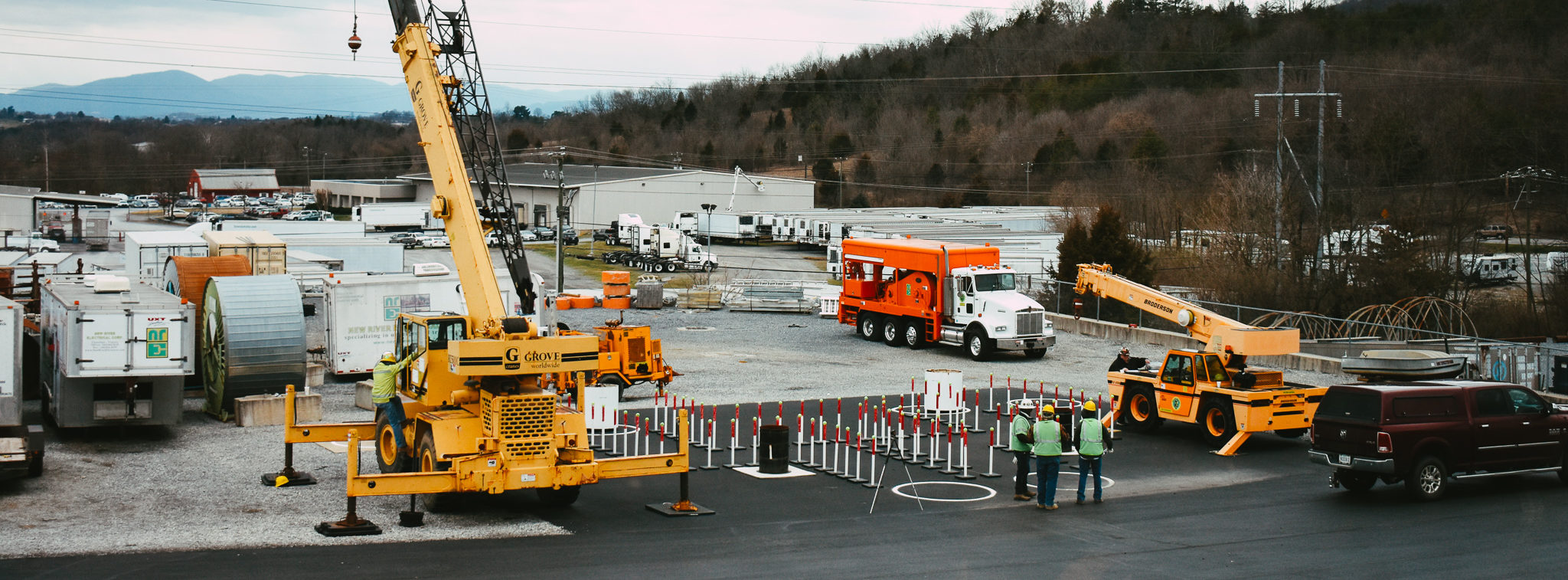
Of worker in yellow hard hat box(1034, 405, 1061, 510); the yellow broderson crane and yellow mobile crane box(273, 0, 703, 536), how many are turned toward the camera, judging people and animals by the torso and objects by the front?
0

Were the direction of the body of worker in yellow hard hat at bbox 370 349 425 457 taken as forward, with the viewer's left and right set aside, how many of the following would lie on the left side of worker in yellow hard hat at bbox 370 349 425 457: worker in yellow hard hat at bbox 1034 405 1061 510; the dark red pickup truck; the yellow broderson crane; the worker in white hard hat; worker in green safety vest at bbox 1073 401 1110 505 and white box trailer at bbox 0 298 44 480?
1

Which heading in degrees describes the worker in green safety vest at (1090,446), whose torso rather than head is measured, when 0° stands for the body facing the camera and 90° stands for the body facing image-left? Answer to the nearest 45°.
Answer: approximately 180°

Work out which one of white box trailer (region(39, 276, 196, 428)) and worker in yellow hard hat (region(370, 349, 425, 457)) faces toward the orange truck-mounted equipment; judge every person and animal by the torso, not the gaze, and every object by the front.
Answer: the worker in yellow hard hat

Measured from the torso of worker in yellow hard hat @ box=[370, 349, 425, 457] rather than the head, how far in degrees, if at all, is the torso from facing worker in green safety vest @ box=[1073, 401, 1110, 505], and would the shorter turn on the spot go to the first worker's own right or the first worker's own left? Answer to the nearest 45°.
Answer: approximately 45° to the first worker's own right

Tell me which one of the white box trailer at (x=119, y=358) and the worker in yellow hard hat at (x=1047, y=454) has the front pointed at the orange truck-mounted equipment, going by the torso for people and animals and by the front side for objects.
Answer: the worker in yellow hard hat

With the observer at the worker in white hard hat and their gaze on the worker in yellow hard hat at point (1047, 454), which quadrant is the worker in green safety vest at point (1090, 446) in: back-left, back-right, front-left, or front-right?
front-left

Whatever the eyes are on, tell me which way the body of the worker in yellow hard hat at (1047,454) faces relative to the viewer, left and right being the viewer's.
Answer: facing away from the viewer

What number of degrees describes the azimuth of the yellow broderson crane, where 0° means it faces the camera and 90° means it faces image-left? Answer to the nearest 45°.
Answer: approximately 135°

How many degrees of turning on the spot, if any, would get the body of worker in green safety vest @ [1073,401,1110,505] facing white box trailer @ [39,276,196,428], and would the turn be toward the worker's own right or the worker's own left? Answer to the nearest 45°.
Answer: approximately 90° to the worker's own left

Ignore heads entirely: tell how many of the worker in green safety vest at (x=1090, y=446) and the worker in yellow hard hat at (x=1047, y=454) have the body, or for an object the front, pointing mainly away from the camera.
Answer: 2

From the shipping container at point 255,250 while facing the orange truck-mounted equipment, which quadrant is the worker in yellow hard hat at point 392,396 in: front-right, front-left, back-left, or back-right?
front-right

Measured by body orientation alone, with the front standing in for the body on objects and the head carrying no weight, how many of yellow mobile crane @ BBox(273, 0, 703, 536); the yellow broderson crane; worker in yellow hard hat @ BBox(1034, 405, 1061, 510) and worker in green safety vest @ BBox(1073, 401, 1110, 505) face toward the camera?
0

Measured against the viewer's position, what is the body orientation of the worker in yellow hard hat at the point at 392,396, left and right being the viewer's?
facing away from the viewer and to the right of the viewer

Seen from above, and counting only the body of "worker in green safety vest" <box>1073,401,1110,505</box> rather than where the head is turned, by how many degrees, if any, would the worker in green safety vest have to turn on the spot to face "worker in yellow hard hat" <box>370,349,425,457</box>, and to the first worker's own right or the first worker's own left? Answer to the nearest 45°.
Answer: approximately 90° to the first worker's own left
